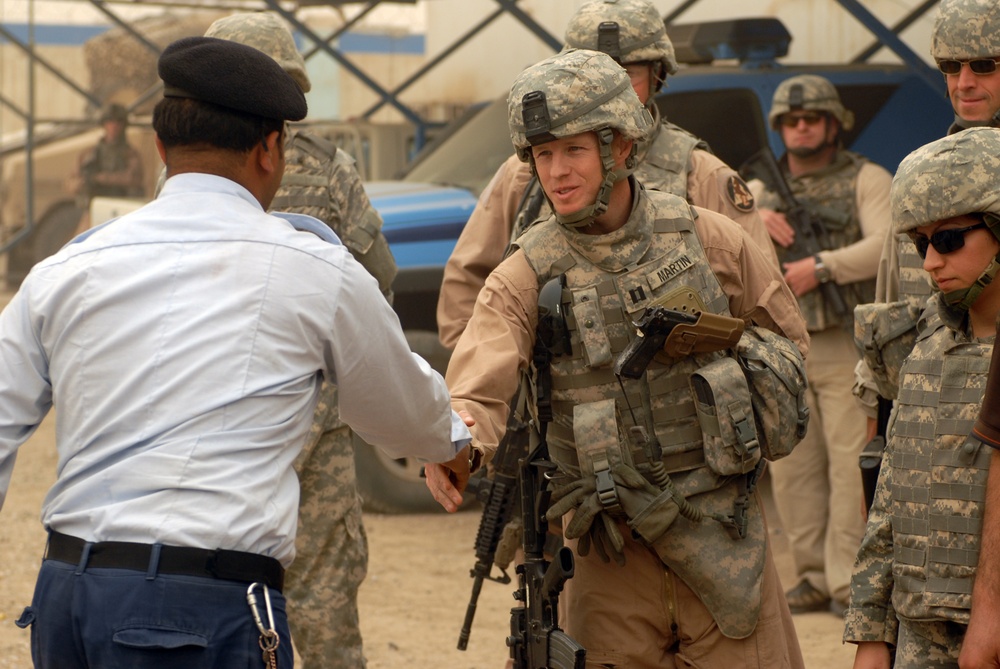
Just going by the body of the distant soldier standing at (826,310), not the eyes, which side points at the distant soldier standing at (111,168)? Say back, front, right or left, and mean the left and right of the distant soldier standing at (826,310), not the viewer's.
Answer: right

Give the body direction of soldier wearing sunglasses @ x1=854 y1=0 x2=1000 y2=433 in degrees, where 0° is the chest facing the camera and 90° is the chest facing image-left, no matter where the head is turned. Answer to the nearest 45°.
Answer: approximately 45°

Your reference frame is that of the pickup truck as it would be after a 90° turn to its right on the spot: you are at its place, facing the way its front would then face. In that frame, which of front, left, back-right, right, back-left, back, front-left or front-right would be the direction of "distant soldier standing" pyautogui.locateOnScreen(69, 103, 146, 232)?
front

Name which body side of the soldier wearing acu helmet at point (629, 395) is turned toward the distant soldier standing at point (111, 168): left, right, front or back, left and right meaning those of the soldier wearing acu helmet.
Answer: right

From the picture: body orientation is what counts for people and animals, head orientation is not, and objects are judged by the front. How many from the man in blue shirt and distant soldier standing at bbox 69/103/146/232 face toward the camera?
1

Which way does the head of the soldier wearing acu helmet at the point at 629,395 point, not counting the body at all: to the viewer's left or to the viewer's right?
to the viewer's left

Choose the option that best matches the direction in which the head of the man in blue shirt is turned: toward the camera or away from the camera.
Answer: away from the camera

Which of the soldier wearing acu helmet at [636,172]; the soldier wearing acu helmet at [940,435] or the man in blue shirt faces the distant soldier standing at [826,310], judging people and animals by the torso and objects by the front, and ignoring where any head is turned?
the man in blue shirt

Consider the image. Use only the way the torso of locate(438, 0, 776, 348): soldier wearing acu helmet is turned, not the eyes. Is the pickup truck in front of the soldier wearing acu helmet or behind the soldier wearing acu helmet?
behind

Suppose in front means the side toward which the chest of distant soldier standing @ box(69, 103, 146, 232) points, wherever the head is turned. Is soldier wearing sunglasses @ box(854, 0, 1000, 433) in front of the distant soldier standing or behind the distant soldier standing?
in front
